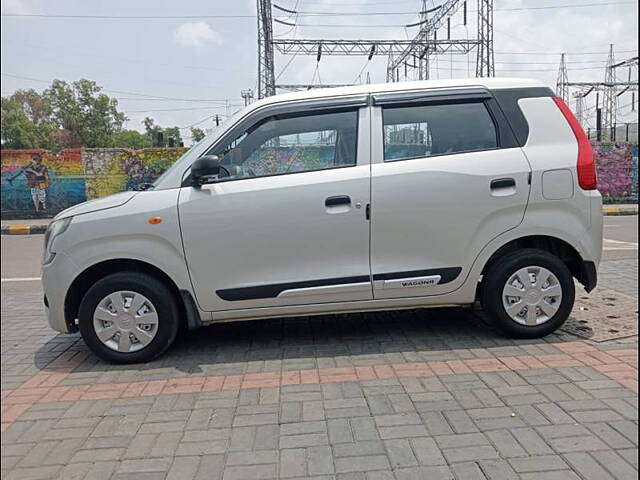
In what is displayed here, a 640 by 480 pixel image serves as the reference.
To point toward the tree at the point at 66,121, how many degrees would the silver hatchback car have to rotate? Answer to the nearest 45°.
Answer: approximately 45° to its right

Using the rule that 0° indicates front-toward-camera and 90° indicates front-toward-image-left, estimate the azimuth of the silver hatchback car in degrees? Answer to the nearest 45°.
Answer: approximately 90°
